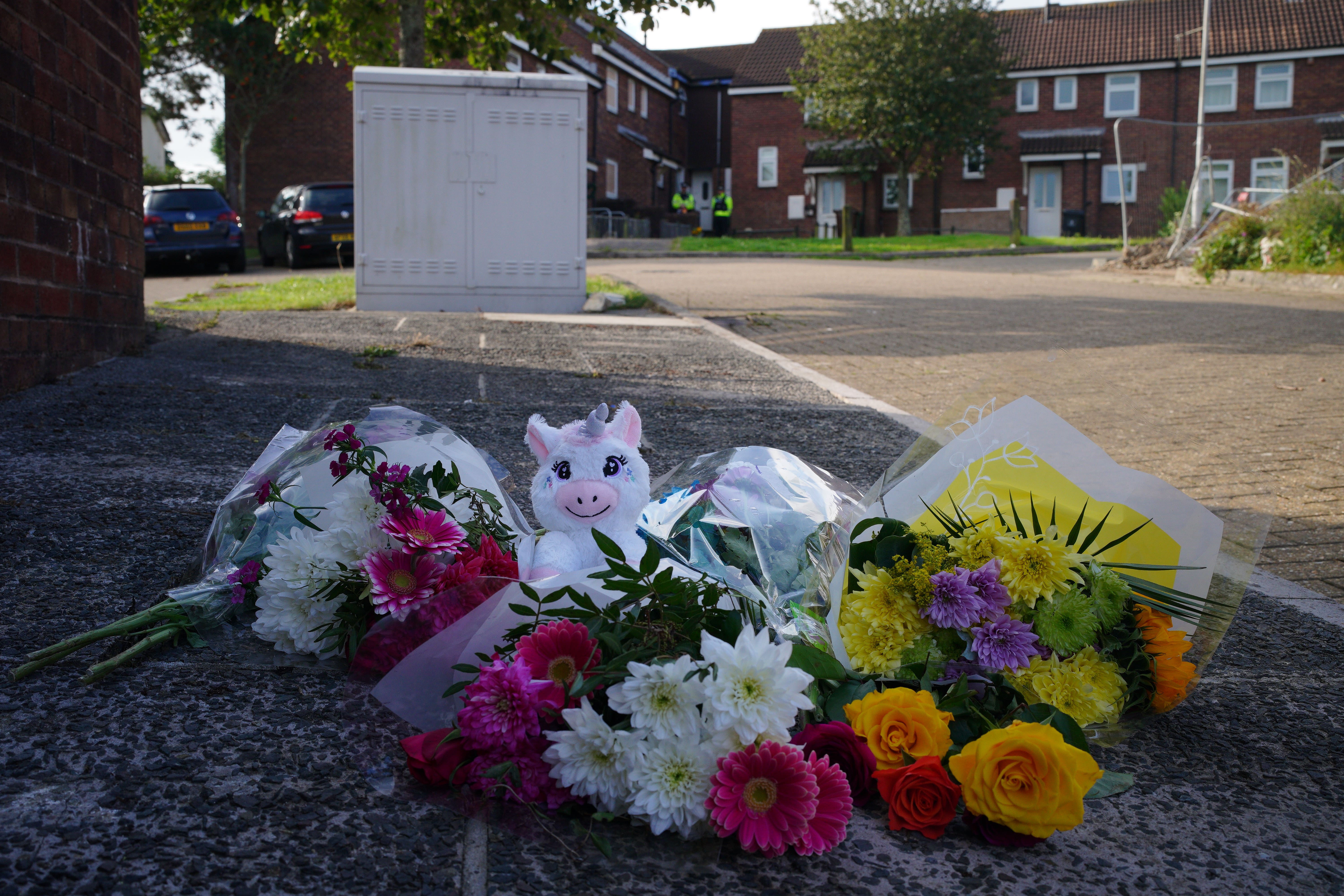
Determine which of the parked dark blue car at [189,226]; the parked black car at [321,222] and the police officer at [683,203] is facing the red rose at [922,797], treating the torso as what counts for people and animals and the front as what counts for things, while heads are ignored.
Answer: the police officer

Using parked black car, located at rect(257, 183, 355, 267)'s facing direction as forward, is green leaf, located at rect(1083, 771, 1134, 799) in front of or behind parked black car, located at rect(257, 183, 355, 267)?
behind

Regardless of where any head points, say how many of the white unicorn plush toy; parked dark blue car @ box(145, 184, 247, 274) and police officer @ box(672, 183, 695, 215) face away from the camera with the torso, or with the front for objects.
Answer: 1

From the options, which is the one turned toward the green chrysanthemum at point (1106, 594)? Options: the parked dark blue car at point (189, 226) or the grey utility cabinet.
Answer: the grey utility cabinet

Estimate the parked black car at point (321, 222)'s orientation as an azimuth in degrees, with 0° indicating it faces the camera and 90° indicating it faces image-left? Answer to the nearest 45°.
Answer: approximately 135°

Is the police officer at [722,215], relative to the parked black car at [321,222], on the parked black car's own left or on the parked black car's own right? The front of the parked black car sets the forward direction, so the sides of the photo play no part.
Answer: on the parked black car's own right

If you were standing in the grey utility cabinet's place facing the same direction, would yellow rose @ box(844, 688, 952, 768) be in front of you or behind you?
in front

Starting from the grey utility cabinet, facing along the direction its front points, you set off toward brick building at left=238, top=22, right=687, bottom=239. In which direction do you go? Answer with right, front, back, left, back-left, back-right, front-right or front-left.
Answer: back

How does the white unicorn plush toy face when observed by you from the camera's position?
facing the viewer

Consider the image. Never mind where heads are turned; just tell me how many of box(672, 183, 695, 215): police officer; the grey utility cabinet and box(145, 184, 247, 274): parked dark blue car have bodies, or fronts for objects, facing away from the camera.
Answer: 1

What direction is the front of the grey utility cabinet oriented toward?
toward the camera

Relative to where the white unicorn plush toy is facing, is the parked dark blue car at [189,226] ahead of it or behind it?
behind

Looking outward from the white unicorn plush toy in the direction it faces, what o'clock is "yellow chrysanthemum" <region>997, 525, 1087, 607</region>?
The yellow chrysanthemum is roughly at 10 o'clock from the white unicorn plush toy.

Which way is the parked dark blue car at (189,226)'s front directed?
away from the camera

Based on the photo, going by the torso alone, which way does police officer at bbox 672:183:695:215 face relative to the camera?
toward the camera
